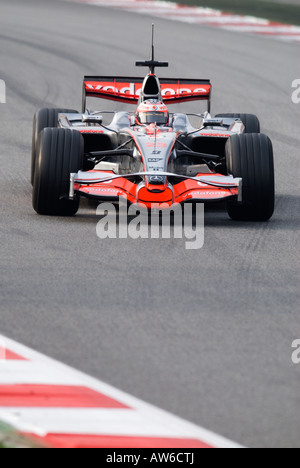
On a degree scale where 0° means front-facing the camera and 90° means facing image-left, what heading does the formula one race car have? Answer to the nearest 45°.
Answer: approximately 0°
